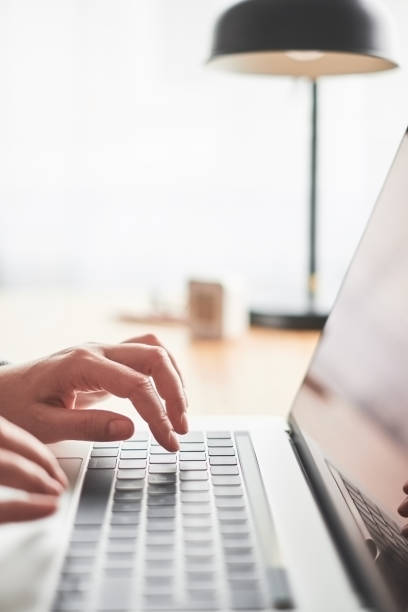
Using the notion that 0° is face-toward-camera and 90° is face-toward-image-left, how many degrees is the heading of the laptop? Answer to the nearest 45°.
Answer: approximately 90°
